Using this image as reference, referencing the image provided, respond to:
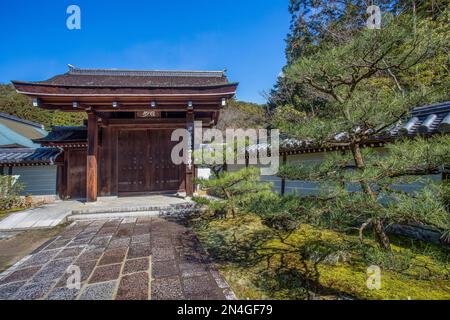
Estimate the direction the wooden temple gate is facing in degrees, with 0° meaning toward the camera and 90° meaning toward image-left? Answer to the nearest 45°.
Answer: approximately 0°

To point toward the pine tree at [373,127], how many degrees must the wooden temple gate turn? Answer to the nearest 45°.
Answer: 0° — it already faces it
